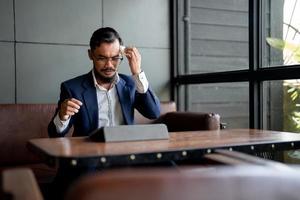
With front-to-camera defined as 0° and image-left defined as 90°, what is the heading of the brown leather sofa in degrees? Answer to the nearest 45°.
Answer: approximately 315°

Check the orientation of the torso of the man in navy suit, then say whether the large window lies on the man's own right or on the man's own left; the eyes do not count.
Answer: on the man's own left

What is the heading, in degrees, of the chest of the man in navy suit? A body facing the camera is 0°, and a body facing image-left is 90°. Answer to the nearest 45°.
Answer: approximately 315°

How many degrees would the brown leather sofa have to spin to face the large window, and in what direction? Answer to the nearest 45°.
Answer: approximately 45° to its left

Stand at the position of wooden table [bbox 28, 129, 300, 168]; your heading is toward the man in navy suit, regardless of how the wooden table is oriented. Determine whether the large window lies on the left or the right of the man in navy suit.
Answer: right
